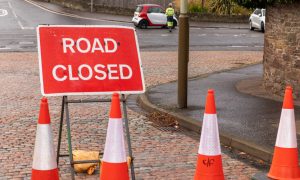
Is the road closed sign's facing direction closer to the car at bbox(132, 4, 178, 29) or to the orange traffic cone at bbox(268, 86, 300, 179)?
the orange traffic cone

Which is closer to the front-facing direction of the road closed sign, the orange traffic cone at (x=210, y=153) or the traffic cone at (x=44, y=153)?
the traffic cone

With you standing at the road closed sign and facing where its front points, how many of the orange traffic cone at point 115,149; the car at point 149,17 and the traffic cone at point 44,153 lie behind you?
1

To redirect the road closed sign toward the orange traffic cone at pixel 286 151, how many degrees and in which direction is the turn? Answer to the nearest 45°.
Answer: approximately 90° to its left

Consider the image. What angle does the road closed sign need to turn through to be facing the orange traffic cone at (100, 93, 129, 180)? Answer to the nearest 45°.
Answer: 0° — it already faces it

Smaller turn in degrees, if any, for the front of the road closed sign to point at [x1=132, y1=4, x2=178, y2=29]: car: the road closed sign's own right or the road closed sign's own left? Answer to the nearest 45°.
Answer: approximately 180°

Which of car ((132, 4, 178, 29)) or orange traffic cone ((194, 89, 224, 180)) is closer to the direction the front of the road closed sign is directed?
the orange traffic cone

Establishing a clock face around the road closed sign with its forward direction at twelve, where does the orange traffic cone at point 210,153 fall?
The orange traffic cone is roughly at 10 o'clock from the road closed sign.

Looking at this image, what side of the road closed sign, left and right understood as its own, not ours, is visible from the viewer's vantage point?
front

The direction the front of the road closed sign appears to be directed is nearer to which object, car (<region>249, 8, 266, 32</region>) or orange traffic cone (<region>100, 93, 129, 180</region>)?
the orange traffic cone
